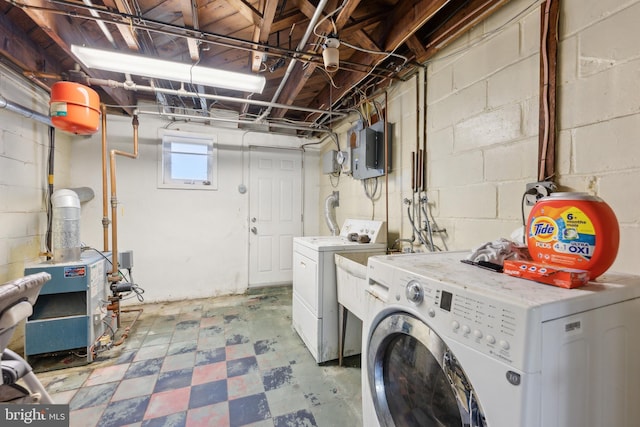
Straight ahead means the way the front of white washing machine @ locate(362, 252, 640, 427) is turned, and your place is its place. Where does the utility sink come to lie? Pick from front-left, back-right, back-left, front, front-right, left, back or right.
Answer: right

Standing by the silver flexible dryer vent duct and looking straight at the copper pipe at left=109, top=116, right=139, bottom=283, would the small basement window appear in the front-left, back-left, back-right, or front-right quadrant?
front-right

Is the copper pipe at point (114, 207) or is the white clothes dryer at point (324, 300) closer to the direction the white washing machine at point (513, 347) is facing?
the copper pipe

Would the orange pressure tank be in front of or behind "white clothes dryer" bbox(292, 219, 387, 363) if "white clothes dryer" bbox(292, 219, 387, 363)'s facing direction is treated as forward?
in front

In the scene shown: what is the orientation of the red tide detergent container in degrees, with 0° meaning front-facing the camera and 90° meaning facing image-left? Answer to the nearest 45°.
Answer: approximately 45°

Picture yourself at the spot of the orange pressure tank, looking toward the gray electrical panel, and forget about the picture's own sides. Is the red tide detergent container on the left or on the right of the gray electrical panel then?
right

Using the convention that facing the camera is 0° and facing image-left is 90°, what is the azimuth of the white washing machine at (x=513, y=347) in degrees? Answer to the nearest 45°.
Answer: approximately 45°

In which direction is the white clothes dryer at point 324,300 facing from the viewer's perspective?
to the viewer's left

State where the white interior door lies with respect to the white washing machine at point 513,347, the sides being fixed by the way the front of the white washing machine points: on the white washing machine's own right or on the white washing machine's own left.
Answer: on the white washing machine's own right

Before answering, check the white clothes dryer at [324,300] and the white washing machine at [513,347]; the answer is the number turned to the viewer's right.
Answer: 0

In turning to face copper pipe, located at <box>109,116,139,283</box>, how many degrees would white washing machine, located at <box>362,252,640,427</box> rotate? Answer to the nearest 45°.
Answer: approximately 45° to its right
